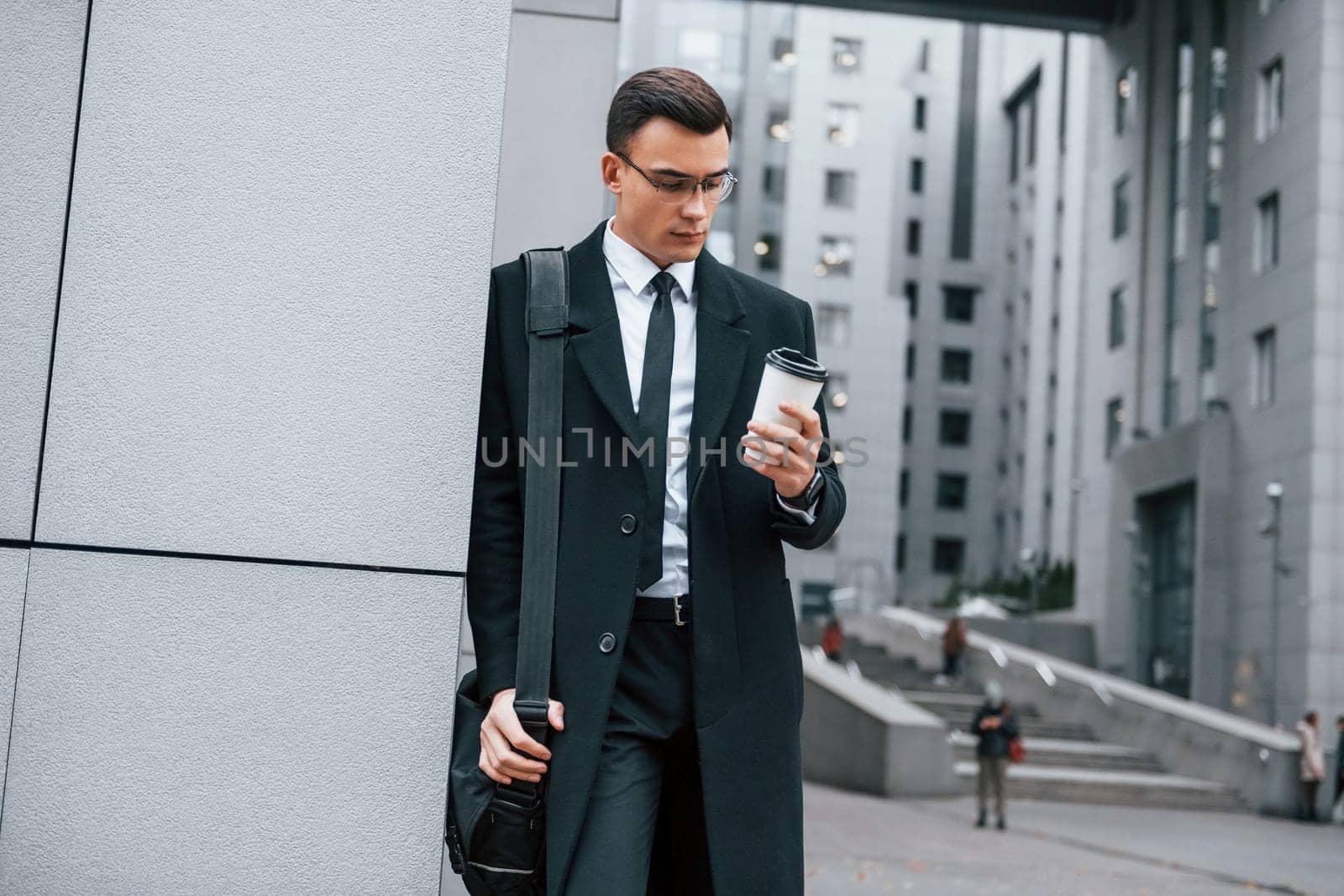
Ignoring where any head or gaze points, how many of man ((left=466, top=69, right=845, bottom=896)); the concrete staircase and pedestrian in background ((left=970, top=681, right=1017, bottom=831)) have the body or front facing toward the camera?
3

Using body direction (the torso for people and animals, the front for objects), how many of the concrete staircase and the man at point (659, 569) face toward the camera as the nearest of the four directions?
2

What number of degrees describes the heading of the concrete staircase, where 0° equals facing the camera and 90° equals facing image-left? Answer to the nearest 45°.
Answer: approximately 0°

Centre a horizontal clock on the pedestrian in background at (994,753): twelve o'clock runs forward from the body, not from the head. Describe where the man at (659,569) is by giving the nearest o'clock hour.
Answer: The man is roughly at 12 o'clock from the pedestrian in background.

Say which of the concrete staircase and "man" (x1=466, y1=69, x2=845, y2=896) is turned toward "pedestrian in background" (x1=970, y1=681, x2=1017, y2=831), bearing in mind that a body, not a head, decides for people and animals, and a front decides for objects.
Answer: the concrete staircase

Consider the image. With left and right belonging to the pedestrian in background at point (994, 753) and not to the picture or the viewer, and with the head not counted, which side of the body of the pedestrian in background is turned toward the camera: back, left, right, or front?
front

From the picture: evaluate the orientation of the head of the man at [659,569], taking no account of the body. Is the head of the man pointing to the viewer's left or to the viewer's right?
to the viewer's right

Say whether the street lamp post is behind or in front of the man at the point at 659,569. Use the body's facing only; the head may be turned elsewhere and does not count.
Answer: behind
